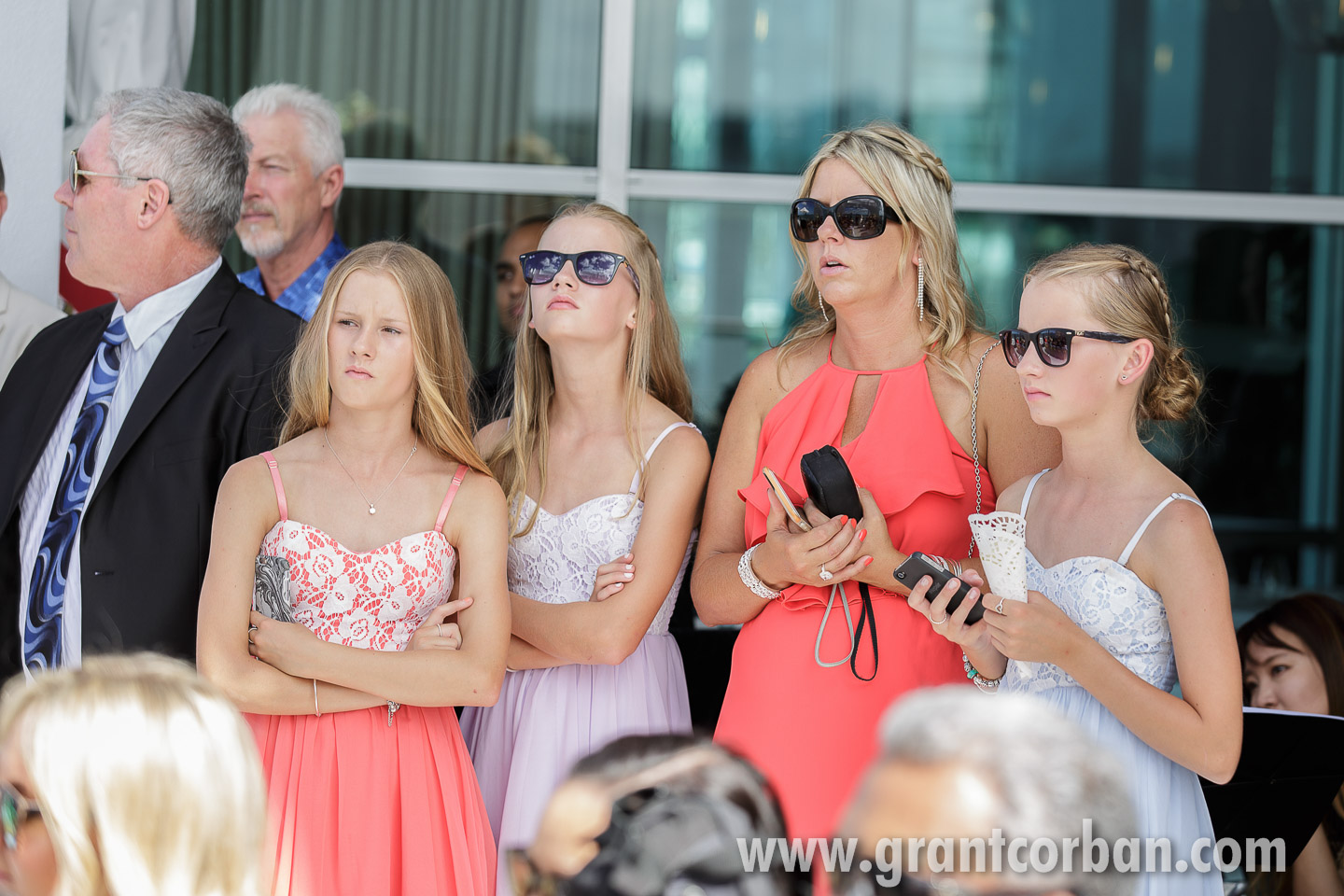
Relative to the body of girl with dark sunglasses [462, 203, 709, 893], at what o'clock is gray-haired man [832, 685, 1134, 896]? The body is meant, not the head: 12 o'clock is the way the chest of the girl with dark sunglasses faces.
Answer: The gray-haired man is roughly at 10 o'clock from the girl with dark sunglasses.

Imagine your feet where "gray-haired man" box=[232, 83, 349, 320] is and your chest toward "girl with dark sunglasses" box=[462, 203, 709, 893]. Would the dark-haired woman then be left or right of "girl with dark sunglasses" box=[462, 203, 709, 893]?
left

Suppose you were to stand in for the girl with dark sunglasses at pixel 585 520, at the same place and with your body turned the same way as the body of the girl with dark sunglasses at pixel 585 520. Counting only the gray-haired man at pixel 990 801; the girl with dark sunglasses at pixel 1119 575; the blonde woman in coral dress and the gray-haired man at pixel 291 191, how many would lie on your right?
1

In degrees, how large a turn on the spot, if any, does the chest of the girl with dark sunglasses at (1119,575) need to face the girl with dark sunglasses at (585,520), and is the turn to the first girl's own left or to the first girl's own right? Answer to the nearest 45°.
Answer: approximately 45° to the first girl's own right

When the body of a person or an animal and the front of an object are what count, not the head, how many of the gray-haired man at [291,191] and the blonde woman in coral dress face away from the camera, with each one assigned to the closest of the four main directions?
0

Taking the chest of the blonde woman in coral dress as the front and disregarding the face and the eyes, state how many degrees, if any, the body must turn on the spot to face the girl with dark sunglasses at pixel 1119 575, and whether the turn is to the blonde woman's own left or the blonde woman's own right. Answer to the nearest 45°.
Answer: approximately 90° to the blonde woman's own left

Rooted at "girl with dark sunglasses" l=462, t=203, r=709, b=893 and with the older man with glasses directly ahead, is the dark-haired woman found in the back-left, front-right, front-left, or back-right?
back-right

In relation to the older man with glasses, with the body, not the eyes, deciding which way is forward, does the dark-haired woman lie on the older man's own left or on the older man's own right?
on the older man's own left

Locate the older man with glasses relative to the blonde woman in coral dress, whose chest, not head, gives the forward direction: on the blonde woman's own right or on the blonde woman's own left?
on the blonde woman's own right

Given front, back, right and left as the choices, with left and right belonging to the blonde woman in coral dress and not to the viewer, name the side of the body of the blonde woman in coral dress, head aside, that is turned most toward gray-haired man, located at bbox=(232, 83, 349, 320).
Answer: right

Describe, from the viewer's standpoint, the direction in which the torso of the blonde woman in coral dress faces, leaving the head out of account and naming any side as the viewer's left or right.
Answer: facing the viewer and to the left of the viewer
